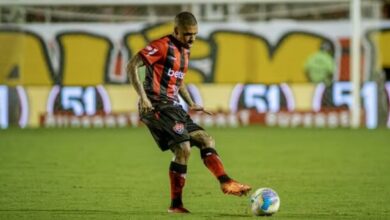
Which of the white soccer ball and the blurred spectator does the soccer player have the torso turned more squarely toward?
the white soccer ball

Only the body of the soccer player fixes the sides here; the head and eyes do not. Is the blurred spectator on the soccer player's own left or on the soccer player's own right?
on the soccer player's own left

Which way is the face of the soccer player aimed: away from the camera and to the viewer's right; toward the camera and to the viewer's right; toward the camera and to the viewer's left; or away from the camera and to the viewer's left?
toward the camera and to the viewer's right

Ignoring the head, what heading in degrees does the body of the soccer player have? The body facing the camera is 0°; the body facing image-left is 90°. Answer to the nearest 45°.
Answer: approximately 315°

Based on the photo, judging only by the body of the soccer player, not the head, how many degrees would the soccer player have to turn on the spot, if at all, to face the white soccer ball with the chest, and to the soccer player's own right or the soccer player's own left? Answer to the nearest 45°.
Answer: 0° — they already face it
